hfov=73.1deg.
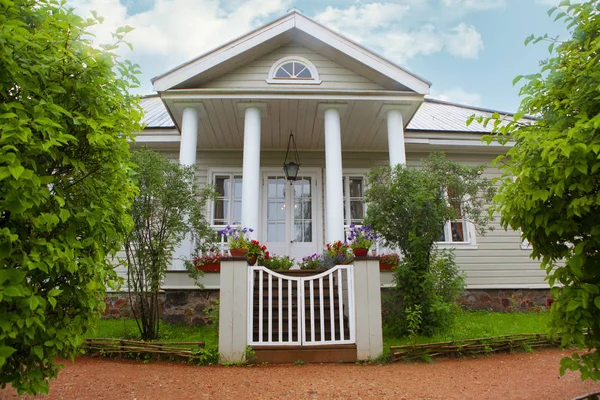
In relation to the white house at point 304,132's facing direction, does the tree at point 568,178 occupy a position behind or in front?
in front

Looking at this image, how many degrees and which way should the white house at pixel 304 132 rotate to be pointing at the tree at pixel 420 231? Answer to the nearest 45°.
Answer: approximately 45° to its left

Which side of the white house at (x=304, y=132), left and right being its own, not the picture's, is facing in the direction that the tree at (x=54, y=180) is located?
front

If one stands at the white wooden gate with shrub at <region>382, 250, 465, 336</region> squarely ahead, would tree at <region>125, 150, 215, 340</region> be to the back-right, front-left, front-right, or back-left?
back-left
